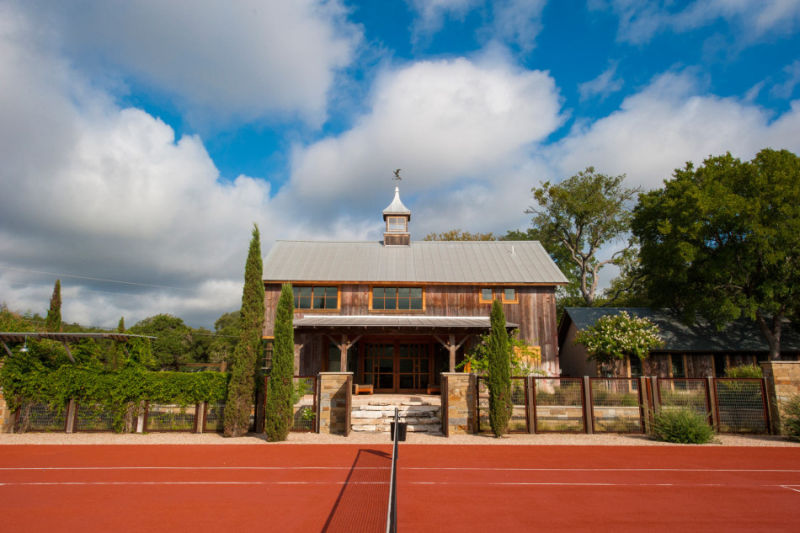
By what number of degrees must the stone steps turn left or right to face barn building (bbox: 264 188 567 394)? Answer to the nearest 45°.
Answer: approximately 180°

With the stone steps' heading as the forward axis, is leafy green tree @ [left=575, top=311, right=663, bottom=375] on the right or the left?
on its left

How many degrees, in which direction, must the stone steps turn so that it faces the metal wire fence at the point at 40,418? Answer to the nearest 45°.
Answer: approximately 90° to its right

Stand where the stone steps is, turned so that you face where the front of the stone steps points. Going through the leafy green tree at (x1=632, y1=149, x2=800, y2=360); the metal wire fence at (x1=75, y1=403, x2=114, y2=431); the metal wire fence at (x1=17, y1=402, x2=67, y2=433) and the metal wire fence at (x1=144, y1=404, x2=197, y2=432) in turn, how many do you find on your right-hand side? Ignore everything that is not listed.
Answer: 3

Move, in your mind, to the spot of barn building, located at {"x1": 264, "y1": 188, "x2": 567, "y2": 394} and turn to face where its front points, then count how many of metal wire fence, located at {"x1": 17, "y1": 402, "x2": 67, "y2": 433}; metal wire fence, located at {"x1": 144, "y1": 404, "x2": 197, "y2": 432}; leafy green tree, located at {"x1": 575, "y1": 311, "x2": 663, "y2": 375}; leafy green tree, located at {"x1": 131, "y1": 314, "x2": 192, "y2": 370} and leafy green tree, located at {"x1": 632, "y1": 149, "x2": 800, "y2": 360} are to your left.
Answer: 2

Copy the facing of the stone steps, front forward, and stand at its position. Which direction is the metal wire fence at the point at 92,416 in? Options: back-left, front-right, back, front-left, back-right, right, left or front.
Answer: right

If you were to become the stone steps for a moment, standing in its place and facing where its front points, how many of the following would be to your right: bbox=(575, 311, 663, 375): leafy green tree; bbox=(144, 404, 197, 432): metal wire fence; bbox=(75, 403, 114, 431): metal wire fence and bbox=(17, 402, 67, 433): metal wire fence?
3

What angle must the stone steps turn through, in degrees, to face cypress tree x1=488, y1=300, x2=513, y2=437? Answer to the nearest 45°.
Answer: approximately 45° to its left

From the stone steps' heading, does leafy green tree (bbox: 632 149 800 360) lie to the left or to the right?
on its left

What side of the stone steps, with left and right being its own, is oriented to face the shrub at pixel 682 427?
left

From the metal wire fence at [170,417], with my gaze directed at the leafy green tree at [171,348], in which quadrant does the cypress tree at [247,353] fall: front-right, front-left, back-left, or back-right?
back-right

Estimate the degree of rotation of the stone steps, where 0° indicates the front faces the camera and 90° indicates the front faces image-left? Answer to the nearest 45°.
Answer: approximately 0°

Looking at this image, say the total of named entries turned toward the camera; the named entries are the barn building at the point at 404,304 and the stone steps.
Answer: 2
